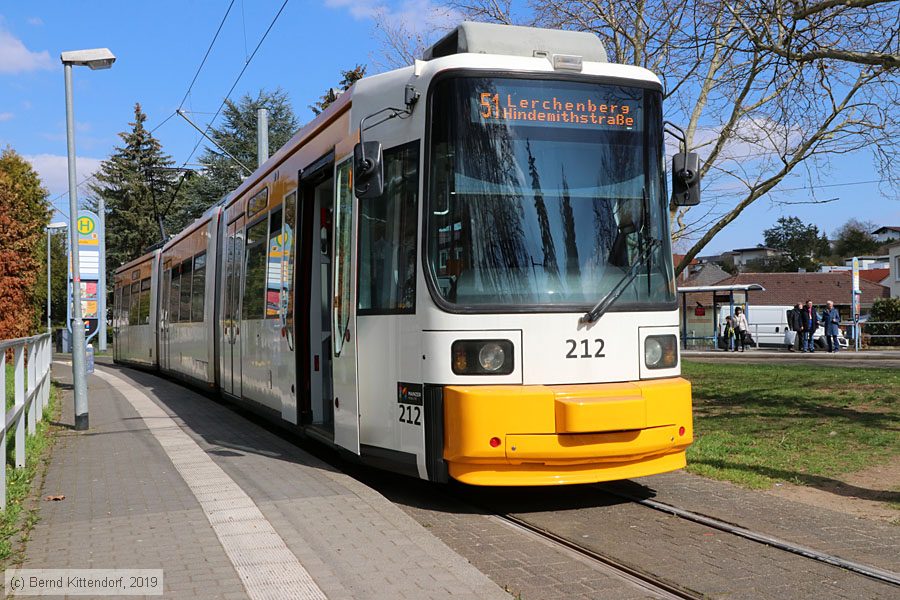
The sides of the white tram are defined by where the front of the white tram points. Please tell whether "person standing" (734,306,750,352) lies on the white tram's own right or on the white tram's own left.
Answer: on the white tram's own left

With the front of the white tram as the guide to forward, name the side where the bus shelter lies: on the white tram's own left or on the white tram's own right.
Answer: on the white tram's own left

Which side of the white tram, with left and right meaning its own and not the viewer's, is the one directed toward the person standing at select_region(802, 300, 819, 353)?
left

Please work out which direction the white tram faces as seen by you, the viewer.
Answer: facing the viewer and to the right of the viewer

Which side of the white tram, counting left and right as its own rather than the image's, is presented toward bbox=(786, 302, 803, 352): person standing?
left

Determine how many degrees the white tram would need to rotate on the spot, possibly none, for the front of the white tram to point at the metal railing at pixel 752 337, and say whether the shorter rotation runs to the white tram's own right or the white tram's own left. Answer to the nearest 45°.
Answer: approximately 90° to the white tram's own left
